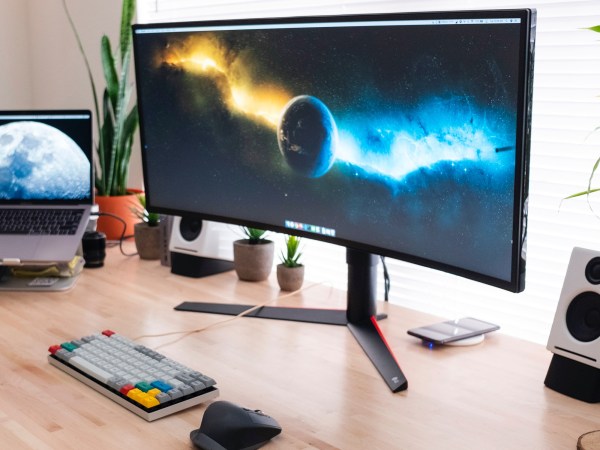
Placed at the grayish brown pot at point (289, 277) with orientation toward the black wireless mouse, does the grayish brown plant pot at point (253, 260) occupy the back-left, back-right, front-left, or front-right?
back-right

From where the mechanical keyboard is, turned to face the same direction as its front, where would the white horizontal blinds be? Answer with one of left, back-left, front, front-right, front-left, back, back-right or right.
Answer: back-left

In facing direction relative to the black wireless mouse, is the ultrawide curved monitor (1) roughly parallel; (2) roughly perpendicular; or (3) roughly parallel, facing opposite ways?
roughly parallel, facing opposite ways

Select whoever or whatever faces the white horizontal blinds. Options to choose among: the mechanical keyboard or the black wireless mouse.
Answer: the black wireless mouse

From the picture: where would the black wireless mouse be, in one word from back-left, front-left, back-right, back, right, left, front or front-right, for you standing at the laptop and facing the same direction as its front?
front

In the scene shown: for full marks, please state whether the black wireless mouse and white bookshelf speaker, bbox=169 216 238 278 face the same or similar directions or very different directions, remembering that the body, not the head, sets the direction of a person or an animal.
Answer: very different directions

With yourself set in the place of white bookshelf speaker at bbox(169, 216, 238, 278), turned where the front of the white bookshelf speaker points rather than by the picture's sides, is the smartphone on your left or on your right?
on your left

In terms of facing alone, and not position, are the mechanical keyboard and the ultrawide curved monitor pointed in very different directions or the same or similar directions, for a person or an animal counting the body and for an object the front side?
same or similar directions

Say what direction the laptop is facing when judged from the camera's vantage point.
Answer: facing the viewer

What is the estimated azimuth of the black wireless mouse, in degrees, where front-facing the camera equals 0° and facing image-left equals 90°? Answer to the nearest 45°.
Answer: approximately 225°

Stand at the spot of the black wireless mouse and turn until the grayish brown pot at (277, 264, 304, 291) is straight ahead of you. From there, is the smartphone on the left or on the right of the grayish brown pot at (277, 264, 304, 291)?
right

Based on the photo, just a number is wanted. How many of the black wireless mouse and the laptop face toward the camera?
1

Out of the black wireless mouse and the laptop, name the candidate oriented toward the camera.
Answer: the laptop

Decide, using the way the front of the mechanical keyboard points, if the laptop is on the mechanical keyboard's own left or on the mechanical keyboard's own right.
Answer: on the mechanical keyboard's own right

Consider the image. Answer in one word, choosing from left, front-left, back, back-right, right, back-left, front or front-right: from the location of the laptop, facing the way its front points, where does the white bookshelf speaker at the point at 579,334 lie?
front-left

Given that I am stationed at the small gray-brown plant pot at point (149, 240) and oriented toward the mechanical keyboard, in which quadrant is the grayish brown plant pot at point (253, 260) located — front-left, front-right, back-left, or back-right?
front-left

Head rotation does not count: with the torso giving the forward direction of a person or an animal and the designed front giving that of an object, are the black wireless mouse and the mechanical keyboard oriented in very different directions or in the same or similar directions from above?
very different directions

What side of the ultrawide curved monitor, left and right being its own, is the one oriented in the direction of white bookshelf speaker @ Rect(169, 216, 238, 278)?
right

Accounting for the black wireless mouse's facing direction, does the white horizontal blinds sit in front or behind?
in front
